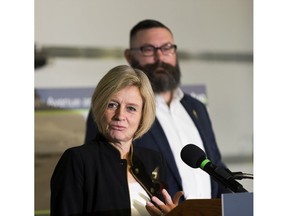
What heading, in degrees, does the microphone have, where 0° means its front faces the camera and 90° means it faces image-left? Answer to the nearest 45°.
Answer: approximately 90°

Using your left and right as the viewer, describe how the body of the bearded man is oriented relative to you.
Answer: facing the viewer and to the right of the viewer

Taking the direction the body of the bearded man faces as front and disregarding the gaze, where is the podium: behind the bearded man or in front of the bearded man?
in front

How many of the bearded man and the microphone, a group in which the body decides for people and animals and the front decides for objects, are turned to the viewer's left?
1
